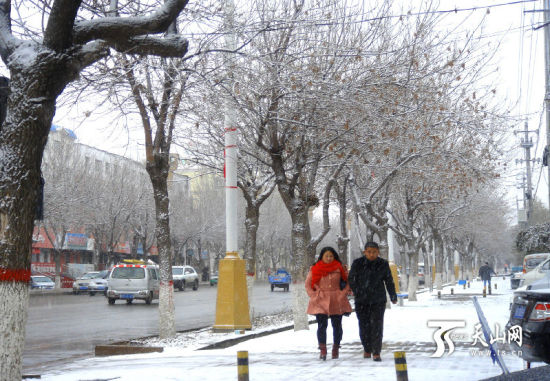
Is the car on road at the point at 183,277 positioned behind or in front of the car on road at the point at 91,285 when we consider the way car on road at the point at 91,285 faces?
behind

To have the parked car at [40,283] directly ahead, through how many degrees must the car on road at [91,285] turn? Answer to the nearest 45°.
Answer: approximately 90° to its right

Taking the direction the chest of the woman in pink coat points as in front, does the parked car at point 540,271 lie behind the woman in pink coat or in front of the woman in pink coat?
behind

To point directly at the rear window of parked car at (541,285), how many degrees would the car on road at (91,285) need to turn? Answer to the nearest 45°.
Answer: approximately 45° to its left

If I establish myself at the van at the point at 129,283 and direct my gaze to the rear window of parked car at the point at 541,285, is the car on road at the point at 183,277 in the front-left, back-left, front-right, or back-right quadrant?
back-left

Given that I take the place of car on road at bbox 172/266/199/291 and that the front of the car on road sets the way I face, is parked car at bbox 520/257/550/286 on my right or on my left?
on my left

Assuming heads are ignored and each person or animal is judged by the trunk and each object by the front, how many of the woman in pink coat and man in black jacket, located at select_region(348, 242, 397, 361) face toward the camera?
2

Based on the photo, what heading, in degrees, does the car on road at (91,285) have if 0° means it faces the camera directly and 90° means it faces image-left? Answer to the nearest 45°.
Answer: approximately 45°

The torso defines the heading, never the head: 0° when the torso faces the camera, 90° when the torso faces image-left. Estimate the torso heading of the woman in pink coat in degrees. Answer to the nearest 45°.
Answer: approximately 0°
